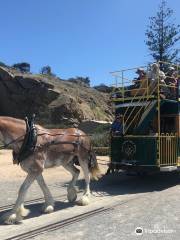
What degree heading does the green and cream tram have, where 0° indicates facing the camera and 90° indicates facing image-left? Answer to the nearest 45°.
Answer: approximately 45°

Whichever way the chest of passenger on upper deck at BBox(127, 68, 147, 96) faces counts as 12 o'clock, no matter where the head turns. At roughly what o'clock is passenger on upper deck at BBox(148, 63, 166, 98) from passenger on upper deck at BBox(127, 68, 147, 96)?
passenger on upper deck at BBox(148, 63, 166, 98) is roughly at 6 o'clock from passenger on upper deck at BBox(127, 68, 147, 96).

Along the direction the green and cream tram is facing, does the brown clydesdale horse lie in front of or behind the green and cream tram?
in front

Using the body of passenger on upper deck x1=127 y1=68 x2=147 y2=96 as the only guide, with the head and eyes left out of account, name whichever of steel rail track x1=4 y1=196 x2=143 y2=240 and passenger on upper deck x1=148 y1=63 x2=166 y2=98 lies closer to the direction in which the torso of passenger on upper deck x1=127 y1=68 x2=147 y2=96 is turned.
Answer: the steel rail track

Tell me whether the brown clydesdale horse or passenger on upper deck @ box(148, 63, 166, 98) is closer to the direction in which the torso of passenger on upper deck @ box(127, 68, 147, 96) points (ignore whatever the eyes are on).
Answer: the brown clydesdale horse
